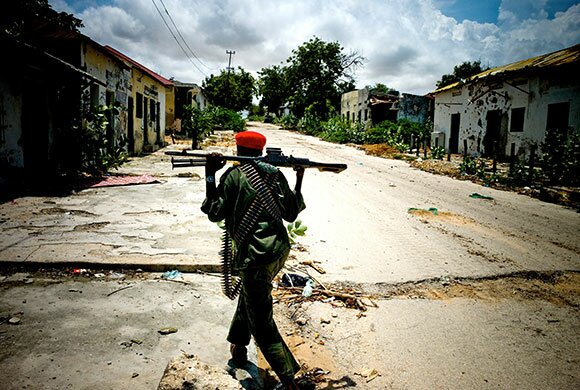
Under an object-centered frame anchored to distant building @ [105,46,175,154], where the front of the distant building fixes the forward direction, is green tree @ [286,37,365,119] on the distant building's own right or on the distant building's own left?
on the distant building's own left

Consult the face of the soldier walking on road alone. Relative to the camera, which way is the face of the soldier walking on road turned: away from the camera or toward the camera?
away from the camera

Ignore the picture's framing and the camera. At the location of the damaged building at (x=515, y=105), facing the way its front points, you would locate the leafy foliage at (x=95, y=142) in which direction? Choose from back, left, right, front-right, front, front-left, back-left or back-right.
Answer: front

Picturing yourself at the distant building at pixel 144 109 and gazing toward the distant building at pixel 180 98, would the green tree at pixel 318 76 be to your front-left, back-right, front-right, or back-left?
front-right

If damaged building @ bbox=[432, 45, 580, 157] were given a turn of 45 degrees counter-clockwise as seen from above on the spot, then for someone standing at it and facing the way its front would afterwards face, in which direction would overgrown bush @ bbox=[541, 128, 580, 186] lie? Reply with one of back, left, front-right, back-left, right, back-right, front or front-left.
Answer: front

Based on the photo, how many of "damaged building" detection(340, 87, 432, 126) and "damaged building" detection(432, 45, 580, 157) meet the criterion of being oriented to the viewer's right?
0

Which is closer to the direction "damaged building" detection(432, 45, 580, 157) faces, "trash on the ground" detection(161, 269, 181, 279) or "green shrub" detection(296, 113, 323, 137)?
the trash on the ground

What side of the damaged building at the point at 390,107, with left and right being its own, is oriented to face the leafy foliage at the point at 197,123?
front

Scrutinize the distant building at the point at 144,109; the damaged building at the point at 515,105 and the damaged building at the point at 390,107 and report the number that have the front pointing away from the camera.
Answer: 0

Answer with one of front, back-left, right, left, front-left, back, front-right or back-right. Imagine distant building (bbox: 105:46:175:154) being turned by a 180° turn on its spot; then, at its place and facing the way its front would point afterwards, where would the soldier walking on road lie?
back-left

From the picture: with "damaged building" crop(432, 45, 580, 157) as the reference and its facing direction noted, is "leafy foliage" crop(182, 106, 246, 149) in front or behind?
in front

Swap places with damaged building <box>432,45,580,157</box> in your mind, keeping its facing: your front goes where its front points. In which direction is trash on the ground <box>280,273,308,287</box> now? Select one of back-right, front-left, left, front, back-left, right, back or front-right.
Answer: front-left

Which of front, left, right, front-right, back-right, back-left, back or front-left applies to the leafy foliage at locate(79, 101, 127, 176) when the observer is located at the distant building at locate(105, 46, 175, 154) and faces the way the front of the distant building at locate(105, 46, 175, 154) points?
front-right

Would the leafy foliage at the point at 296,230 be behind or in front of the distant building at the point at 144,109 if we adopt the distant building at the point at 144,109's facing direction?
in front

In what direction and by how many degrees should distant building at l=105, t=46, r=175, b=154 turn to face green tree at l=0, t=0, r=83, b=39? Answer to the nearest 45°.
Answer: approximately 90° to its right

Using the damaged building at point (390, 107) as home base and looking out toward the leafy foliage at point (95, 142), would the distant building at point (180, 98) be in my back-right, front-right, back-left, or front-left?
front-right
